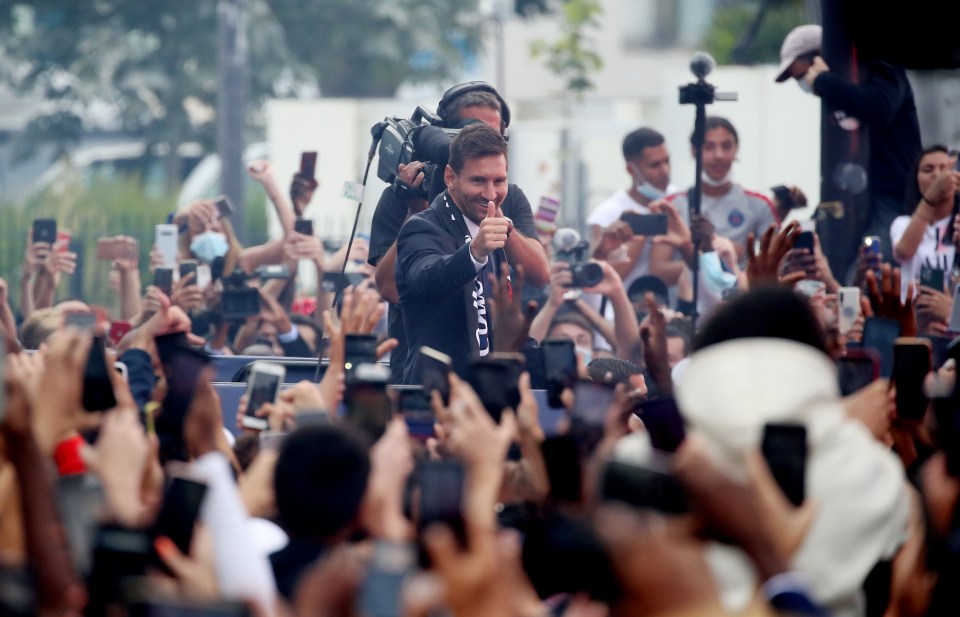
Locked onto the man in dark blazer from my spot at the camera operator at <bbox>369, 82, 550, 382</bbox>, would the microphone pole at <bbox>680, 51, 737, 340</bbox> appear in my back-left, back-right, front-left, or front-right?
back-left

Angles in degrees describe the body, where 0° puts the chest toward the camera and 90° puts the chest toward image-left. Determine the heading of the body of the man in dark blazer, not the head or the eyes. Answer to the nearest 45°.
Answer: approximately 315°

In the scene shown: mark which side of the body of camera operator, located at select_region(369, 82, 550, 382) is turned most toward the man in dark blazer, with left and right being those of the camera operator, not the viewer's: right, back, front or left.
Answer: front

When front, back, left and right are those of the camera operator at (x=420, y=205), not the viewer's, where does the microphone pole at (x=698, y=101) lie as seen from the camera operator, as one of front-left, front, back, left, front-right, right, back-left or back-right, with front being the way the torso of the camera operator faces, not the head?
back-left

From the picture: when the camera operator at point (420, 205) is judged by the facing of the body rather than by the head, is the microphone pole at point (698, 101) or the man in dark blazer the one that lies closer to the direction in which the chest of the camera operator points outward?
the man in dark blazer

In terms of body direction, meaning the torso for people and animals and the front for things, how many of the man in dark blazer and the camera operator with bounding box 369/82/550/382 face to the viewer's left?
0

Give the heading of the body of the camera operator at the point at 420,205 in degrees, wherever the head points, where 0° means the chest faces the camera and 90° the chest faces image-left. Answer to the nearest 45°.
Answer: approximately 0°

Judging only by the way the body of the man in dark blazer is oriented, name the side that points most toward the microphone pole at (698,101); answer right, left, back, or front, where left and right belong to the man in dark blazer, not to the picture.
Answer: left

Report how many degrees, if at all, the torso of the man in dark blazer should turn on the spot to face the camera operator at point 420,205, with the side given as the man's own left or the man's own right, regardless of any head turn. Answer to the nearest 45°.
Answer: approximately 135° to the man's own left
